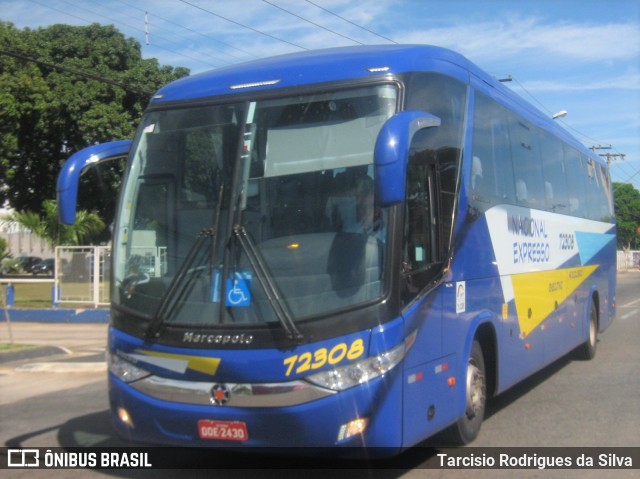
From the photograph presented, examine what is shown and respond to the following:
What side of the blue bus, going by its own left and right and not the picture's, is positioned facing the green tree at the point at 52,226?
right

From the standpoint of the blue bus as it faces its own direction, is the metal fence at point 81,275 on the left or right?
on its right

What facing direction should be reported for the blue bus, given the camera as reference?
facing the viewer and to the left of the viewer

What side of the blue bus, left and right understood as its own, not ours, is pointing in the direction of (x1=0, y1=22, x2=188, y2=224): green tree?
right
